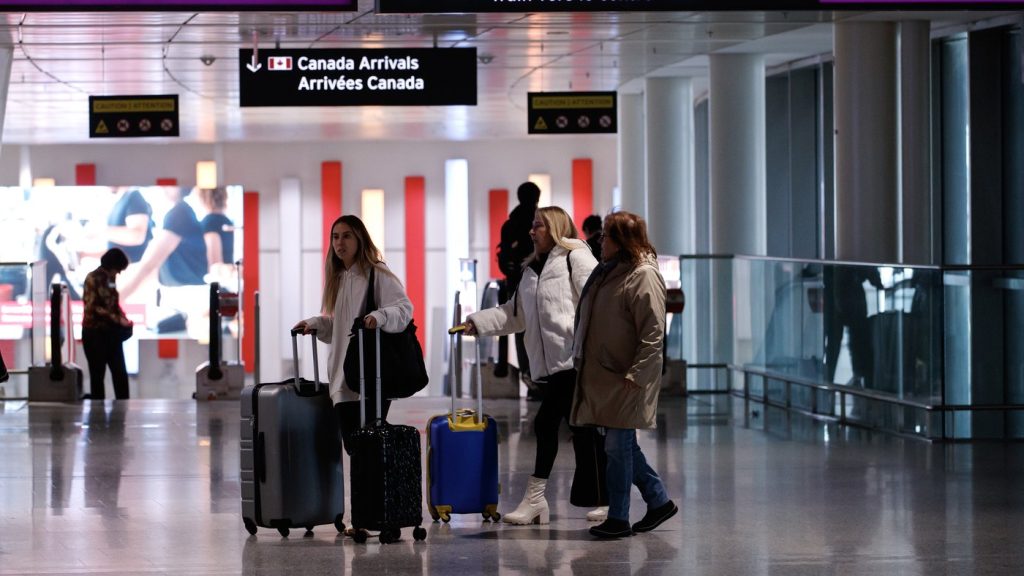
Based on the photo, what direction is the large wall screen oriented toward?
toward the camera

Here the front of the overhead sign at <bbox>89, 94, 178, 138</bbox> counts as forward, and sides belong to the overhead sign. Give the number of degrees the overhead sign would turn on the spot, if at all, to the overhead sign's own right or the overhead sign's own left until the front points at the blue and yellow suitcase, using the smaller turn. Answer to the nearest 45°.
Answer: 0° — it already faces it

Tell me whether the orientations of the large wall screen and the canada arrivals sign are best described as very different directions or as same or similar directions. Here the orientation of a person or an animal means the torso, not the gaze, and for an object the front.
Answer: same or similar directions

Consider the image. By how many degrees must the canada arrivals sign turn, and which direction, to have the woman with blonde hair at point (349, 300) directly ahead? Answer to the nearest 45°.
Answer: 0° — it already faces them

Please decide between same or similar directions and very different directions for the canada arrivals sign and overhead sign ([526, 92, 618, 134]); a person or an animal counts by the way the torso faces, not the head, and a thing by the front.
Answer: same or similar directions

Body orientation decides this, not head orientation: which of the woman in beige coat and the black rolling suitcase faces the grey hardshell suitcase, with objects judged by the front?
the woman in beige coat

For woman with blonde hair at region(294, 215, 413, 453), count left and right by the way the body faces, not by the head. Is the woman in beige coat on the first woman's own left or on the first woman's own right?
on the first woman's own left

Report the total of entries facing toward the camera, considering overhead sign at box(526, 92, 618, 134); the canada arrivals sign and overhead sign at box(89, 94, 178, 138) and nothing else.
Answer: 3

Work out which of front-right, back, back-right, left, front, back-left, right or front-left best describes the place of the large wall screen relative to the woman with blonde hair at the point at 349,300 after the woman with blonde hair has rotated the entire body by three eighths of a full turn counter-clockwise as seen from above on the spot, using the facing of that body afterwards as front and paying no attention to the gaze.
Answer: left

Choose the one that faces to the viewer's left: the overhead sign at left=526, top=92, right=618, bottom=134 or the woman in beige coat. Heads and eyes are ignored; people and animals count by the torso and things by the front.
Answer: the woman in beige coat

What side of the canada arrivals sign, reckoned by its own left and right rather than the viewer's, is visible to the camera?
front

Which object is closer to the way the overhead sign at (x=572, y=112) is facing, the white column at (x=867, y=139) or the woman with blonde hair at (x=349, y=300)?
the woman with blonde hair

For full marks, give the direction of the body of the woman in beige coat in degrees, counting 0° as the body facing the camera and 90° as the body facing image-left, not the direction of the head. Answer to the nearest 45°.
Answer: approximately 90°

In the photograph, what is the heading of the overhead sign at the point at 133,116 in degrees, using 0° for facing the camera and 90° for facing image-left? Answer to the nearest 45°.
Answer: approximately 0°

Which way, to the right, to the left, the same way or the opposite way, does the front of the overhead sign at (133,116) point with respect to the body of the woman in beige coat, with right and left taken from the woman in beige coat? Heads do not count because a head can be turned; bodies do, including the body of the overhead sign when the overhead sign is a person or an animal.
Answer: to the left

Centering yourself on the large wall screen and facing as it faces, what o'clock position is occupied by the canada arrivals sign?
The canada arrivals sign is roughly at 12 o'clock from the large wall screen.
